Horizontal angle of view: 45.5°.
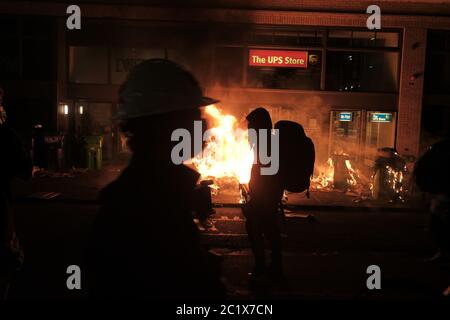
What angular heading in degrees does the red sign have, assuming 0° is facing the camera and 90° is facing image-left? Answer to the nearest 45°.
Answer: approximately 0°

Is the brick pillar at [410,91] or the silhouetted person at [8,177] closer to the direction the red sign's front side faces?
the silhouetted person

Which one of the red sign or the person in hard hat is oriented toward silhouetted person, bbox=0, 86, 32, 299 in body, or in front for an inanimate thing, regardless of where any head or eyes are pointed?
the red sign

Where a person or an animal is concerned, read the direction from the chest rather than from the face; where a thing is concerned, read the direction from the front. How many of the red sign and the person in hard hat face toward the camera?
1

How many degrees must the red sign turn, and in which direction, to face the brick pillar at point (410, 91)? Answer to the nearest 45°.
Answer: approximately 90° to its left

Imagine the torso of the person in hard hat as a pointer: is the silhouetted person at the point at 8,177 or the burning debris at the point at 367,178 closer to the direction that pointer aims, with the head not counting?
the burning debris
